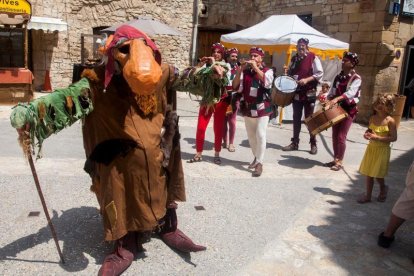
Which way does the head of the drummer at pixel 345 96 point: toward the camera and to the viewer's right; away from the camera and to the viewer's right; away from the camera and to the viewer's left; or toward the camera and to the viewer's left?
toward the camera and to the viewer's left

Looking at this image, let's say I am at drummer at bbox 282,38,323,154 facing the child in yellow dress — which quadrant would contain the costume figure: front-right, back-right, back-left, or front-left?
front-right

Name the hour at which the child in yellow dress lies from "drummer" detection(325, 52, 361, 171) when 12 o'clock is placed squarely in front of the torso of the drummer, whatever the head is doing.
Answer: The child in yellow dress is roughly at 10 o'clock from the drummer.

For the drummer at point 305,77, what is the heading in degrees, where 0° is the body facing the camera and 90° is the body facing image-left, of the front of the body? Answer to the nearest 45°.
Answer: approximately 45°

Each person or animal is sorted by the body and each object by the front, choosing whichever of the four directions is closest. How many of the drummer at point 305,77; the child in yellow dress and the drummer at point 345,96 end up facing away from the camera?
0

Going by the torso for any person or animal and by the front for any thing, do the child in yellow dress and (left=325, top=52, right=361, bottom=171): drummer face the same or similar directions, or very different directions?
same or similar directions

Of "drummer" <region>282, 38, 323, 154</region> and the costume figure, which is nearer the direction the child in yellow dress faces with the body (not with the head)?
the costume figure

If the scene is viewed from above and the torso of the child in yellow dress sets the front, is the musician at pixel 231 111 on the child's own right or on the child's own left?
on the child's own right

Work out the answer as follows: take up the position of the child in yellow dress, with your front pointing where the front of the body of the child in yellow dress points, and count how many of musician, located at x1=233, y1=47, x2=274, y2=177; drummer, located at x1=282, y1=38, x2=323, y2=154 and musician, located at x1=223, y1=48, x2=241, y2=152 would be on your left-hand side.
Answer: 0

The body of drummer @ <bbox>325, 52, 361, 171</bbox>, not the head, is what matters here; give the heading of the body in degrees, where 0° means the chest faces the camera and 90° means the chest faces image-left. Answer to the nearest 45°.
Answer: approximately 45°

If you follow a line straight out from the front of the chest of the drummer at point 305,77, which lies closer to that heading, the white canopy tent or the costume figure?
the costume figure

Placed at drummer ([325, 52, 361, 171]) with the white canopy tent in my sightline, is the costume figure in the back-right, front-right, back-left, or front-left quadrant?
back-left

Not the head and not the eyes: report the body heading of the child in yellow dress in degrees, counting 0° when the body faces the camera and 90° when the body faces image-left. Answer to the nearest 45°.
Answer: approximately 45°

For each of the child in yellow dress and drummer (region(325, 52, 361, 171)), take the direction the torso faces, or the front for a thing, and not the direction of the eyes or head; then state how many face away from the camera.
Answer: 0

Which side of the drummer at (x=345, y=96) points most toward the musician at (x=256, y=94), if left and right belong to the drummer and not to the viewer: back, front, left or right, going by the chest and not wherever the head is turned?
front

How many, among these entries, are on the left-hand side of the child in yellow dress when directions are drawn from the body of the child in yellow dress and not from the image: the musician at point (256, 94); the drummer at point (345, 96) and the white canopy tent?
0

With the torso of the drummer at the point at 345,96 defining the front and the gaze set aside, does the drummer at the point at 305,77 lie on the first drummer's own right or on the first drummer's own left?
on the first drummer's own right

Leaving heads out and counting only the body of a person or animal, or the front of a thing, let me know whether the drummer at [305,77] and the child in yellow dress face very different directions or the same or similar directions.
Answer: same or similar directions

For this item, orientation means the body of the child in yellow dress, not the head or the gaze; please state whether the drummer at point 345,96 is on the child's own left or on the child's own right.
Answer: on the child's own right

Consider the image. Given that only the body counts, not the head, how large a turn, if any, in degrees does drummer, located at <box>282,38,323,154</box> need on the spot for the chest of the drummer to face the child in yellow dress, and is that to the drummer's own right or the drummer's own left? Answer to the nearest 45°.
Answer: approximately 45° to the drummer's own left
